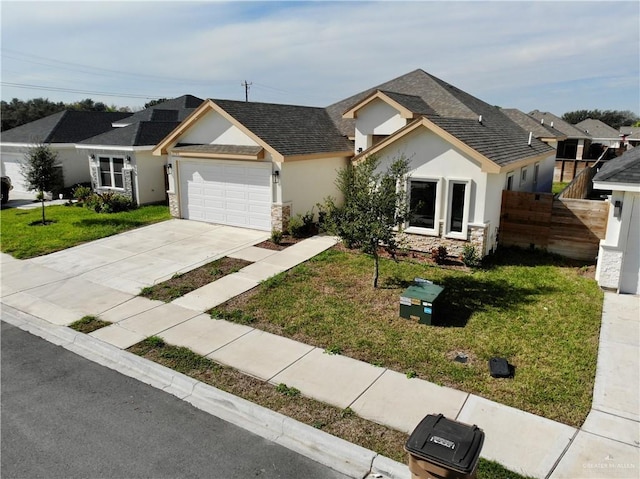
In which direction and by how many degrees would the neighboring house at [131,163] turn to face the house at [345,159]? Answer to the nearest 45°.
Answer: approximately 90° to its left

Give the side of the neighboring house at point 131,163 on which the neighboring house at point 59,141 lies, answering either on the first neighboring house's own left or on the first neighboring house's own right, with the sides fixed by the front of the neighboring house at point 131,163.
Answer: on the first neighboring house's own right

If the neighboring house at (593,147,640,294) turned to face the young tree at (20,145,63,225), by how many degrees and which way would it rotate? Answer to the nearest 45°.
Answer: approximately 90° to its right

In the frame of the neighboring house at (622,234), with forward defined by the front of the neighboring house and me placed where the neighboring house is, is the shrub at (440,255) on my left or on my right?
on my right

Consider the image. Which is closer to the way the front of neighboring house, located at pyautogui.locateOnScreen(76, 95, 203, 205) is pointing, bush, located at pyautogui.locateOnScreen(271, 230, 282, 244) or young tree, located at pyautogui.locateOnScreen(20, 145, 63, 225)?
the young tree

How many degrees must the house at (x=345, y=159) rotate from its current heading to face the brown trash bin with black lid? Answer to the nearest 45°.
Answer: approximately 45° to its left

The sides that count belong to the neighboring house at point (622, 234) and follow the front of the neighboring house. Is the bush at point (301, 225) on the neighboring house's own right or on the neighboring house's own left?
on the neighboring house's own right

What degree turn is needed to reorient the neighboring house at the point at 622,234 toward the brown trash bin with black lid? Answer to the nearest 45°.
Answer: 0° — it already faces it

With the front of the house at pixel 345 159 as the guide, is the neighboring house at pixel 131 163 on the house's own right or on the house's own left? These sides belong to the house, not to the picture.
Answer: on the house's own right

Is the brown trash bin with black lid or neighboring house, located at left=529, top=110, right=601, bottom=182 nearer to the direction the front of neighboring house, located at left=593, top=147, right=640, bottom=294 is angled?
the brown trash bin with black lid
